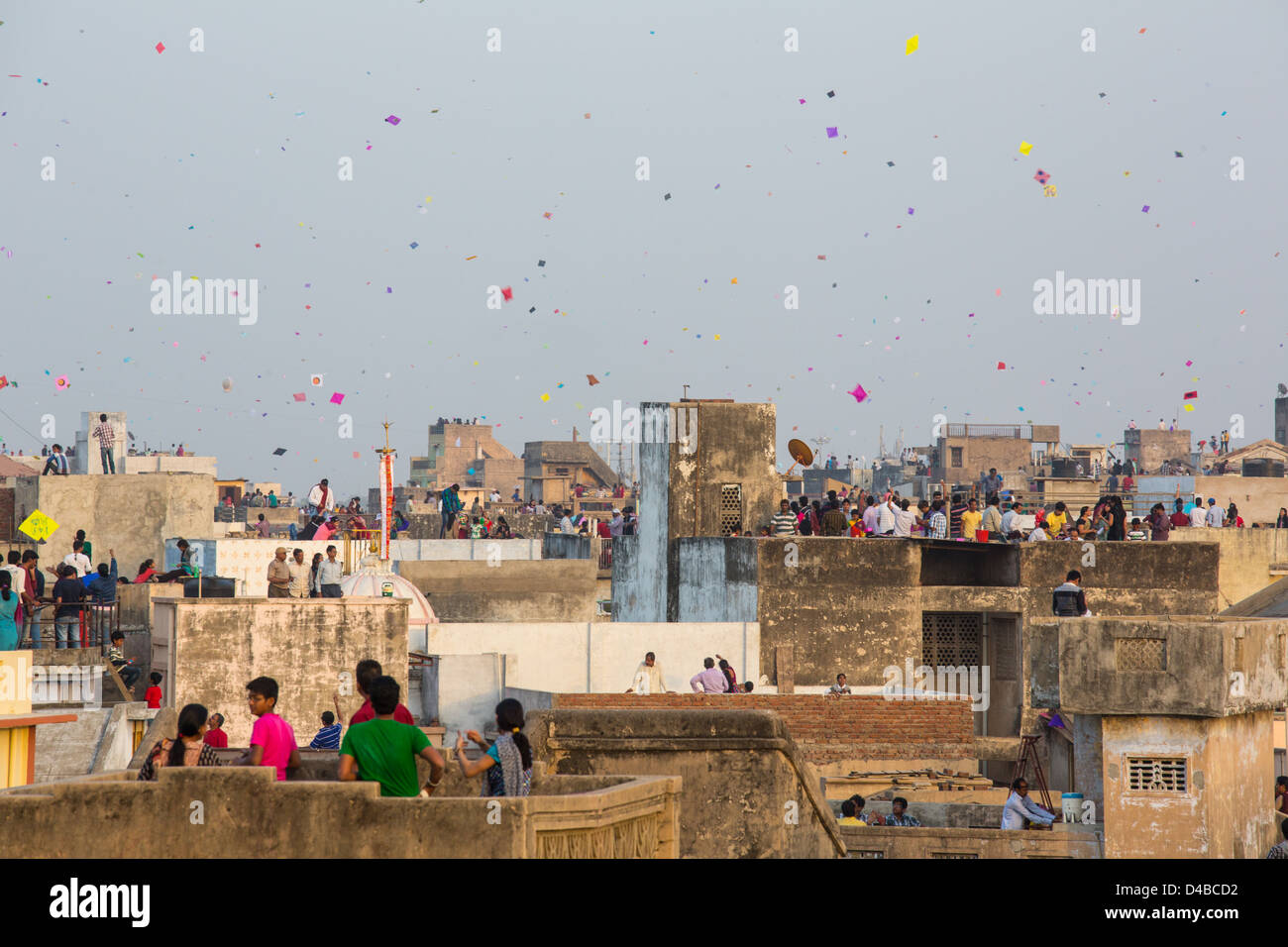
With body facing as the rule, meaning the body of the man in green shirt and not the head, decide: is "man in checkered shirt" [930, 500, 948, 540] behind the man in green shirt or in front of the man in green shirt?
in front

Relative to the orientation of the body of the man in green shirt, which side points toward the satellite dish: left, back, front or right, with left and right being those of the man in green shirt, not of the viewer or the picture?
front

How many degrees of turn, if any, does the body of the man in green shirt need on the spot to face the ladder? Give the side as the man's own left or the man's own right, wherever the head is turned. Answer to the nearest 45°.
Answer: approximately 45° to the man's own right

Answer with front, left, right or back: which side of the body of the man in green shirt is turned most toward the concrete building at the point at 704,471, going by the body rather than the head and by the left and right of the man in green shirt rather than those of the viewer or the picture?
front

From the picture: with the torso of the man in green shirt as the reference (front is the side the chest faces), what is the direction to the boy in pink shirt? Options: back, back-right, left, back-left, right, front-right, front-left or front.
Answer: front-left

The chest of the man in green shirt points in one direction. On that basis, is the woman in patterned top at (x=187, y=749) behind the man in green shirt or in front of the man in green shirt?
in front

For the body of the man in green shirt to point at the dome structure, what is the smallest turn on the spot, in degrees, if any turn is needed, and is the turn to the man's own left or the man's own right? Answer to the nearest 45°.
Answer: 0° — they already face it

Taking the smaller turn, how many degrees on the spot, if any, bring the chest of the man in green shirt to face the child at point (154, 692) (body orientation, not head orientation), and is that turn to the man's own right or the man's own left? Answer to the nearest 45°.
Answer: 0° — they already face them

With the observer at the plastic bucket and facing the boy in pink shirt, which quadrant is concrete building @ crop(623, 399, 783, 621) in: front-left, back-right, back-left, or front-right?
back-right

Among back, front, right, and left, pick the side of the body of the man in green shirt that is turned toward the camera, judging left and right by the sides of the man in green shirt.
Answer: back

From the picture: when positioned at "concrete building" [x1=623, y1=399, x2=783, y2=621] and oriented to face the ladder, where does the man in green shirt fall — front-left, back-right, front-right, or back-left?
front-right

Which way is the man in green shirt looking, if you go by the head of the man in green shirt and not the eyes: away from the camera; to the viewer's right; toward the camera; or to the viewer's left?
away from the camera
